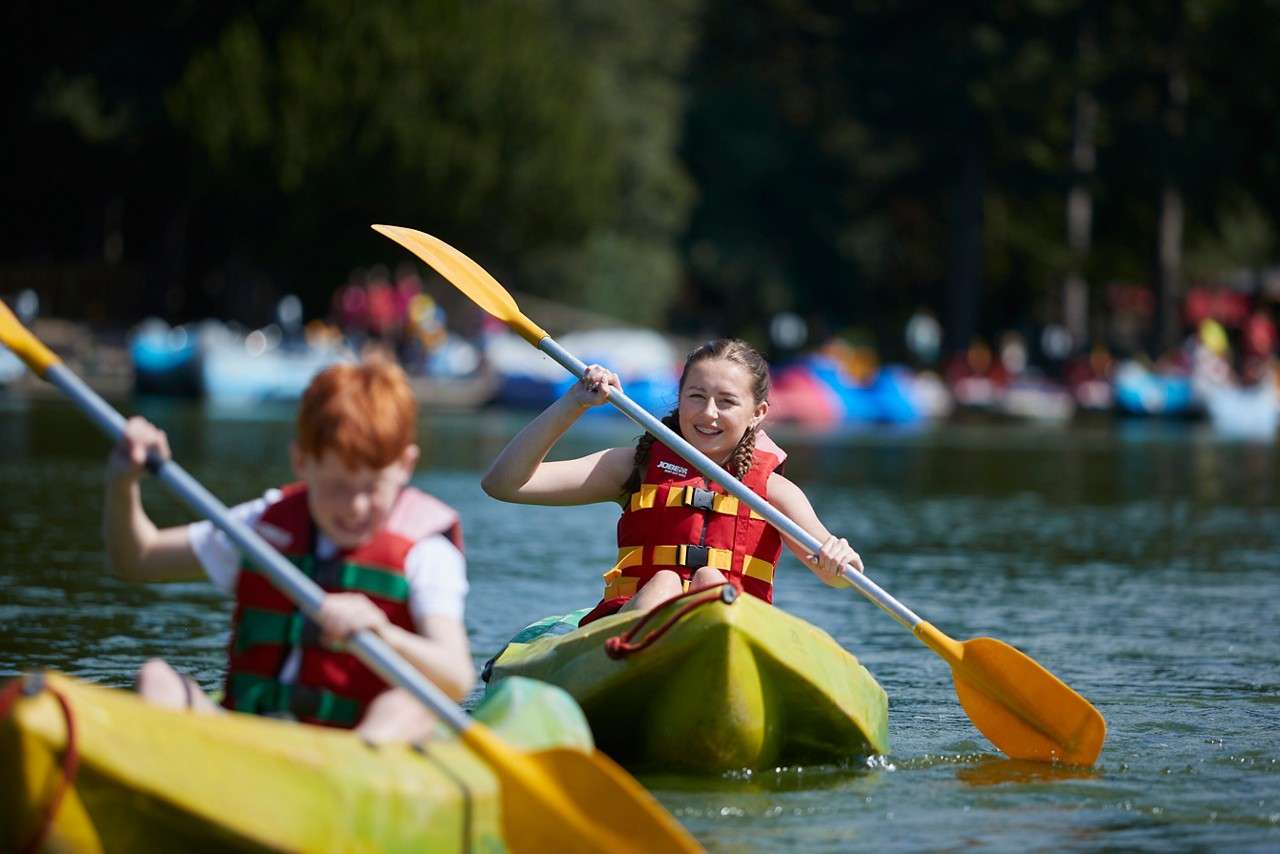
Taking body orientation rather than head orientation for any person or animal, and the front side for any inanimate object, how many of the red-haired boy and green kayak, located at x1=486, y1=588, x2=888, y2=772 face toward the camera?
2

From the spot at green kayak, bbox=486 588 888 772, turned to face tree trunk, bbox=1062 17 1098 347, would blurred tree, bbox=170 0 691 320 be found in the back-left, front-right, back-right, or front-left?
front-left

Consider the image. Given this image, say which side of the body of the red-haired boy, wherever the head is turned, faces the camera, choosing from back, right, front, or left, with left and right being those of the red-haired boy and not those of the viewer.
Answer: front

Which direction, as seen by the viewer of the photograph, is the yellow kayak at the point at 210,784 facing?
facing the viewer and to the left of the viewer

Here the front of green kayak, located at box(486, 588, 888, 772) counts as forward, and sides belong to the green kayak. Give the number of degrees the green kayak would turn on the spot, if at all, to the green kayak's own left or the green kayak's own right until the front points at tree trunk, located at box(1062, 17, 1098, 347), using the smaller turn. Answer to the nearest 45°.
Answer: approximately 180°

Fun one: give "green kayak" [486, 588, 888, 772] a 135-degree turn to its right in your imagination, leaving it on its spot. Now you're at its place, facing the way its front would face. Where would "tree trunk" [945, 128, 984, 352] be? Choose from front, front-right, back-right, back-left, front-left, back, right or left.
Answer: front-right

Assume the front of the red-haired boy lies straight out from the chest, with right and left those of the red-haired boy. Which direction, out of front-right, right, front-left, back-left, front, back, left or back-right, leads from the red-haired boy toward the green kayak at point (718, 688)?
back-left

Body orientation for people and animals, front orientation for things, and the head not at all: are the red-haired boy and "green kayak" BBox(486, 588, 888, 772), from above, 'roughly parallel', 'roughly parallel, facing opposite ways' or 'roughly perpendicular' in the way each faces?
roughly parallel

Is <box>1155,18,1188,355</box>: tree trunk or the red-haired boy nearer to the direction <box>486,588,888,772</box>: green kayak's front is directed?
the red-haired boy

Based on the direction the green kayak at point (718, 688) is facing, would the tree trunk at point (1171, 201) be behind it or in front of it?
behind

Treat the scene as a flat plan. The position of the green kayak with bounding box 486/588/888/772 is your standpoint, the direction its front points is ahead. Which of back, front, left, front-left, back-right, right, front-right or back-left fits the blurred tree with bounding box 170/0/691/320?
back

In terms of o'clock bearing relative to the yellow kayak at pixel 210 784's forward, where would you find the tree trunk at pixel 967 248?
The tree trunk is roughly at 5 o'clock from the yellow kayak.

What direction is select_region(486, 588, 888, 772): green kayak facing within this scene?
toward the camera

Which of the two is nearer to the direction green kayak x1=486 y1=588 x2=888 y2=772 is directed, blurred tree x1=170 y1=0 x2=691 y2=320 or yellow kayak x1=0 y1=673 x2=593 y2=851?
the yellow kayak
